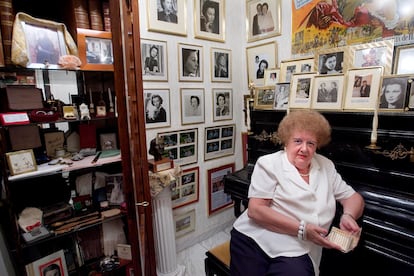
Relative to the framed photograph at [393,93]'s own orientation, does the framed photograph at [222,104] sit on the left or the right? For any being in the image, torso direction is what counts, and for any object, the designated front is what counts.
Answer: on its right

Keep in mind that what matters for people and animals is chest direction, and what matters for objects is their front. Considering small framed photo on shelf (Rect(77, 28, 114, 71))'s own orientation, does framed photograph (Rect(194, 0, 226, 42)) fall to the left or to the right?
on its left

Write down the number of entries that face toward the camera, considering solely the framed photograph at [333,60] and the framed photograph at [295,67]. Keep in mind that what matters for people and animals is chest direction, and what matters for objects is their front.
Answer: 2

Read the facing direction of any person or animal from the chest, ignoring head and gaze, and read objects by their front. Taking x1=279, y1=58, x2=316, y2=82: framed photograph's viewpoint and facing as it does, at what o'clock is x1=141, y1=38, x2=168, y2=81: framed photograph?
x1=141, y1=38, x2=168, y2=81: framed photograph is roughly at 3 o'clock from x1=279, y1=58, x2=316, y2=82: framed photograph.

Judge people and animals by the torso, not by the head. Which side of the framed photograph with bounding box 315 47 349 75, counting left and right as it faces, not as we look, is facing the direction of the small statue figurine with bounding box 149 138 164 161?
right

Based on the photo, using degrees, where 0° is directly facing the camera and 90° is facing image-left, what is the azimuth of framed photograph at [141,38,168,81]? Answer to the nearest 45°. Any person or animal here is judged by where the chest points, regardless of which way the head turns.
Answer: approximately 315°

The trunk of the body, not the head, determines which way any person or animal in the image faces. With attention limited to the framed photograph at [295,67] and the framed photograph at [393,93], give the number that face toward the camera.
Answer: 2
